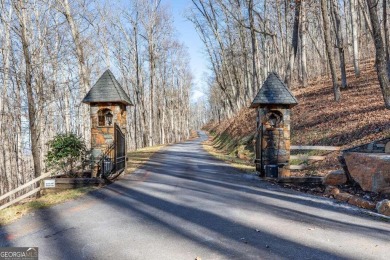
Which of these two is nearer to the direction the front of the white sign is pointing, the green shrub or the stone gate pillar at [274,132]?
the stone gate pillar

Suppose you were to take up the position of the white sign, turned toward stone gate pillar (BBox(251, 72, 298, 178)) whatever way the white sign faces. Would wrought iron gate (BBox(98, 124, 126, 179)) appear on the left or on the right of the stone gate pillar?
left

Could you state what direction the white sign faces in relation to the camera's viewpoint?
facing the viewer

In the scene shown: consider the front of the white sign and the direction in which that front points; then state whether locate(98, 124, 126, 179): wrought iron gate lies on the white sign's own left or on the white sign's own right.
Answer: on the white sign's own left

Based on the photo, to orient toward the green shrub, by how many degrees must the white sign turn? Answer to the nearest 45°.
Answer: approximately 135° to its left

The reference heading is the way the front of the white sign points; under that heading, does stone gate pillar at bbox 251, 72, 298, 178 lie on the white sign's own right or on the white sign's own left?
on the white sign's own left
